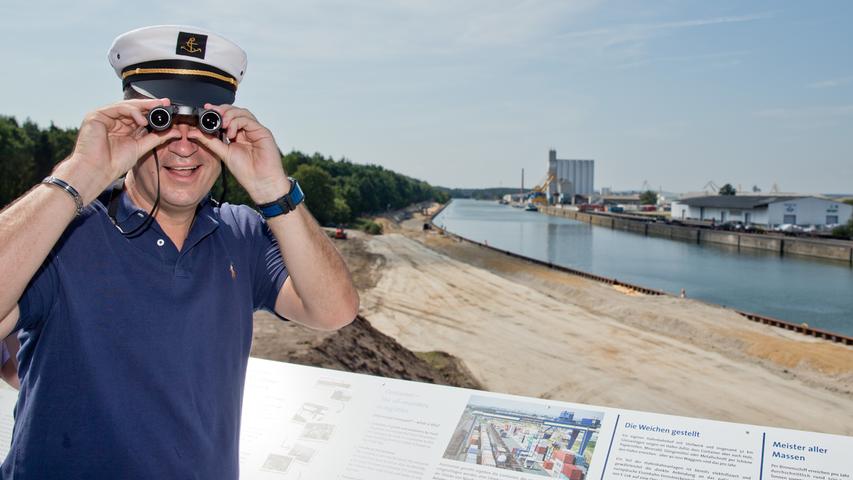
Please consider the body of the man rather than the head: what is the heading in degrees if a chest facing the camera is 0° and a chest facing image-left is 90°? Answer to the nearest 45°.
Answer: approximately 0°
